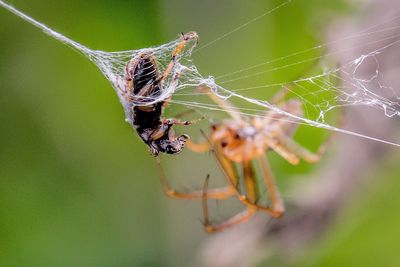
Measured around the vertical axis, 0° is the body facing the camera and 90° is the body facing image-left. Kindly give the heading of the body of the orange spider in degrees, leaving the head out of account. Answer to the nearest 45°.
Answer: approximately 45°
